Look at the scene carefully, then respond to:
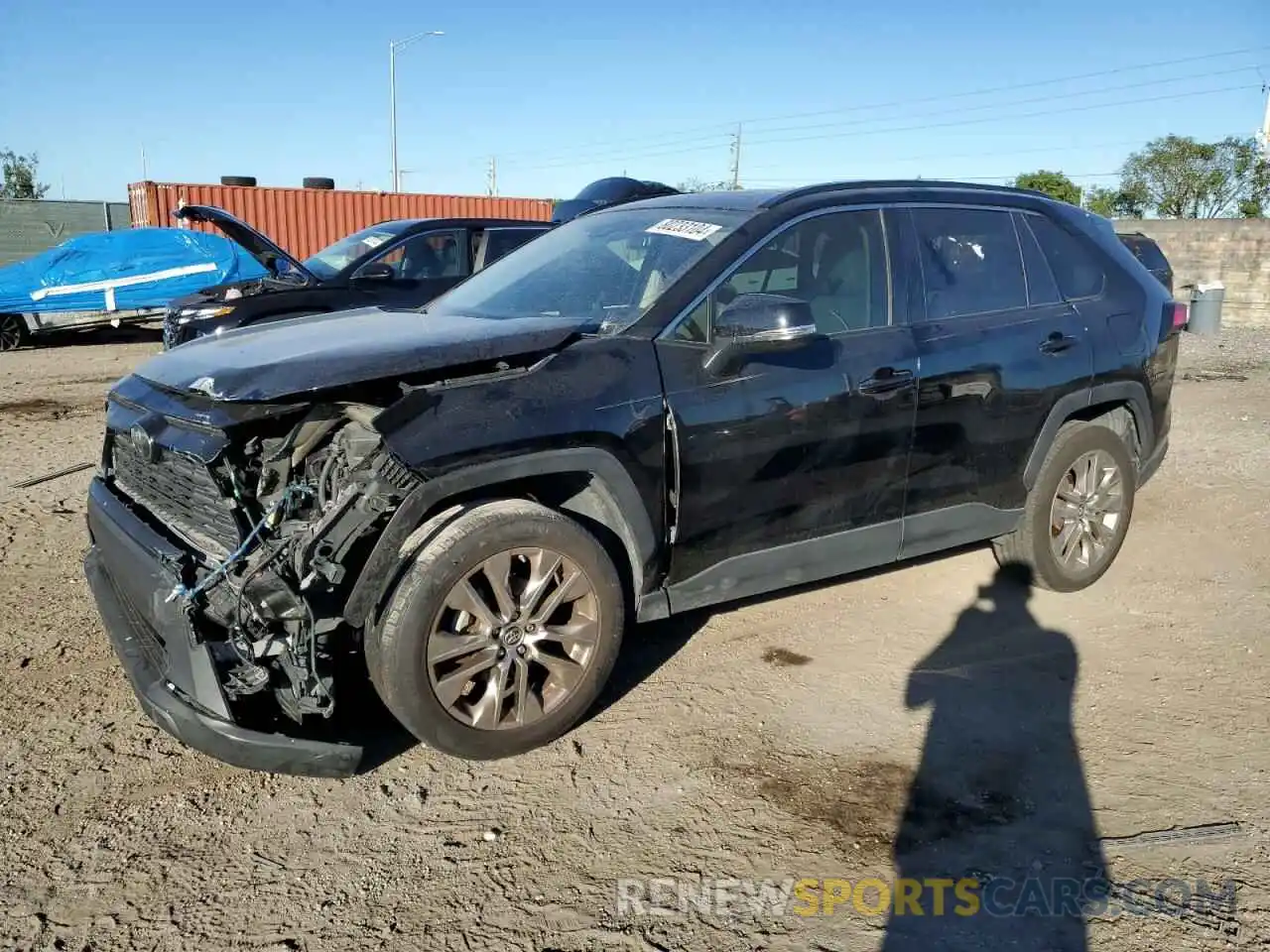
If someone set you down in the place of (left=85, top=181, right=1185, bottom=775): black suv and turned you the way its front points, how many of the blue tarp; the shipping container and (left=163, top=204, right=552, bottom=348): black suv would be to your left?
0

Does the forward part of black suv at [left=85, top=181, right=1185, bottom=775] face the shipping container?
no

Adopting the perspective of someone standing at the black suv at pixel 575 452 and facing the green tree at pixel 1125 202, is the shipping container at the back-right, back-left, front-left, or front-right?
front-left

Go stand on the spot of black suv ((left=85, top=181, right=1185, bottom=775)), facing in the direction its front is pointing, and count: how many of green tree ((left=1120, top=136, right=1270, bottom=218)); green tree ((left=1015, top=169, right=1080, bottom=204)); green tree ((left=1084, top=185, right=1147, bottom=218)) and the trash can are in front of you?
0

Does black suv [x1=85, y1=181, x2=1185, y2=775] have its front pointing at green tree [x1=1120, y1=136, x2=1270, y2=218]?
no

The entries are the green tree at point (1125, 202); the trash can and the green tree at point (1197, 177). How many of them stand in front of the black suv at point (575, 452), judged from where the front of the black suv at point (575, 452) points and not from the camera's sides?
0

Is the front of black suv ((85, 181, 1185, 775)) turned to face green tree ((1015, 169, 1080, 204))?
no

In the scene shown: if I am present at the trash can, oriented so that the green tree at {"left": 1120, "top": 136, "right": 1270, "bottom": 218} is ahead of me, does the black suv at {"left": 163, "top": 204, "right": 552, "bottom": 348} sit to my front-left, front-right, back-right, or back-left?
back-left

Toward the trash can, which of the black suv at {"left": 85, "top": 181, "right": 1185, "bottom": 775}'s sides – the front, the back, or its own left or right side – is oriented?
back

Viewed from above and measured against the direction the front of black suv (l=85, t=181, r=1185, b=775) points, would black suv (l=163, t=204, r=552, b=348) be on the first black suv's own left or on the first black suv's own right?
on the first black suv's own right

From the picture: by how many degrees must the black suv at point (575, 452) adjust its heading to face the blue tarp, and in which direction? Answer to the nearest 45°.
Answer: approximately 90° to its right
